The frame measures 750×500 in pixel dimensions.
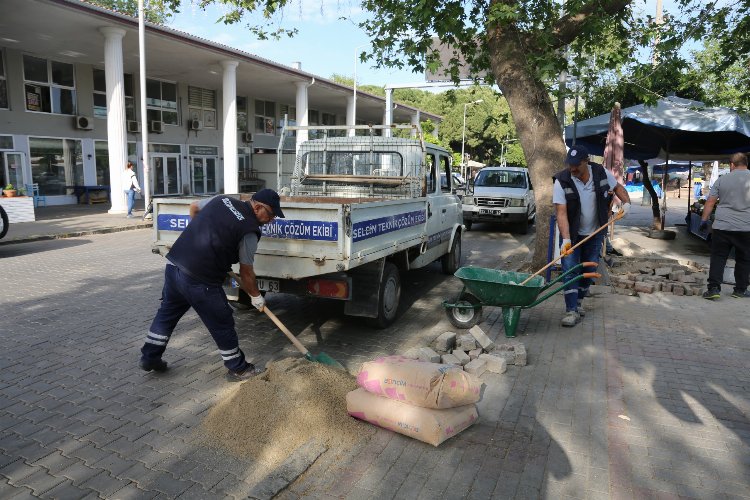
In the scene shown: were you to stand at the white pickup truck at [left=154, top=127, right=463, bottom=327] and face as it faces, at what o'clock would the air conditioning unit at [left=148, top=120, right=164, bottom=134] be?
The air conditioning unit is roughly at 10 o'clock from the white pickup truck.

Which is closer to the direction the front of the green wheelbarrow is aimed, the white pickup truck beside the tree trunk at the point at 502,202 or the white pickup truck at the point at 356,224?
the white pickup truck at the point at 356,224

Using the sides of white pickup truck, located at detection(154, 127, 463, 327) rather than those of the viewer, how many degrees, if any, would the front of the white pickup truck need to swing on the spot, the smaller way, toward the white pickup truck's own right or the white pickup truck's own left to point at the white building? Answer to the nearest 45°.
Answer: approximately 90° to the white pickup truck's own left

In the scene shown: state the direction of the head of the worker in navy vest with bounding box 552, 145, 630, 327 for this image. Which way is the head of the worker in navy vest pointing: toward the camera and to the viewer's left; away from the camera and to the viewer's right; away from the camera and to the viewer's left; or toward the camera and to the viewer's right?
toward the camera and to the viewer's left

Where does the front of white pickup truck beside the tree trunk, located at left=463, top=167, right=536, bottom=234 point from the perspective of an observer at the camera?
facing the viewer

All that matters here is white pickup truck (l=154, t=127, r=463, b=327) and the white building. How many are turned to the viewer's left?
0

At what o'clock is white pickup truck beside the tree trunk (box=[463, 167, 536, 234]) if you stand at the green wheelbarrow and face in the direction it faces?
The white pickup truck beside the tree trunk is roughly at 3 o'clock from the green wheelbarrow.

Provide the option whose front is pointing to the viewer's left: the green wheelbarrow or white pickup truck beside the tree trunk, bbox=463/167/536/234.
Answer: the green wheelbarrow

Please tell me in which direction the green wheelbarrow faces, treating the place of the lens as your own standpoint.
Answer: facing to the left of the viewer

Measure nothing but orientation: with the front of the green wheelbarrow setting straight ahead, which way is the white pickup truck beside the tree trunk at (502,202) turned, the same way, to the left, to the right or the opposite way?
to the left

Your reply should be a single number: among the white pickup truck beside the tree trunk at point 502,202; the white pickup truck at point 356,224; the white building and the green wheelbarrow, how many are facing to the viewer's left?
1

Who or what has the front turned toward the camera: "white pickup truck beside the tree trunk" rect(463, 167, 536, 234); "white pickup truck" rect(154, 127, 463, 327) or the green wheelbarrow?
the white pickup truck beside the tree trunk

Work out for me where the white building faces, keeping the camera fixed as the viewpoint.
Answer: facing the viewer and to the right of the viewer

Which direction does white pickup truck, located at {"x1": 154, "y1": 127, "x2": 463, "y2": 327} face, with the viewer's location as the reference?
facing away from the viewer and to the right of the viewer

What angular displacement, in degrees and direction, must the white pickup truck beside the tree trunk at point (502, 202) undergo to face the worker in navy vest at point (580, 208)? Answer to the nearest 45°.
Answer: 0° — it already faces them

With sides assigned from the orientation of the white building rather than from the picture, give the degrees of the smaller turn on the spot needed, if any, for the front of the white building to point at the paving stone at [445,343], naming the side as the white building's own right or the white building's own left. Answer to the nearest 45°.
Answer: approximately 45° to the white building's own right

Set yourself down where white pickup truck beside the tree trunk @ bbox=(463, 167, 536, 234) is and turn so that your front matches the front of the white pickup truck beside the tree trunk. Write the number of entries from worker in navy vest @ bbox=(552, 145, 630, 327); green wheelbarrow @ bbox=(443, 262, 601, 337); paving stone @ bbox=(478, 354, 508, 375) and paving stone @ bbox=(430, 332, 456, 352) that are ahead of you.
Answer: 4

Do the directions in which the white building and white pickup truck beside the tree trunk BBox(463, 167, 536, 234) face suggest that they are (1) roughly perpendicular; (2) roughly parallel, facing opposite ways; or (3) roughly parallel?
roughly perpendicular

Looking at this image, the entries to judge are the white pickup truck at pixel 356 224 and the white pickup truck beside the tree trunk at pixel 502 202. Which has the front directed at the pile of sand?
the white pickup truck beside the tree trunk

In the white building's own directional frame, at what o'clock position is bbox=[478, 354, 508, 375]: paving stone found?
The paving stone is roughly at 1 o'clock from the white building.
